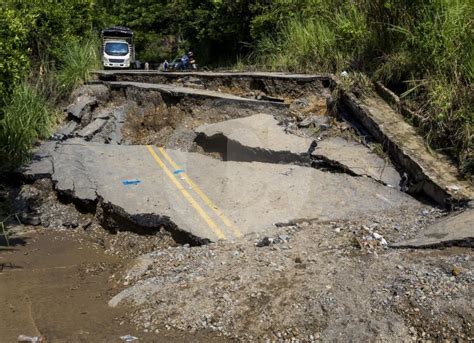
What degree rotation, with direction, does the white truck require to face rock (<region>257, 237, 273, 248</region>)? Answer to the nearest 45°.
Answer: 0° — it already faces it

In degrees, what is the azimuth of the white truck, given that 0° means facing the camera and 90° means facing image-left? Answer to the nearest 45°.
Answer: approximately 0°

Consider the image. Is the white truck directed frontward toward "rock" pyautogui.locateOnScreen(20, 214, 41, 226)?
yes

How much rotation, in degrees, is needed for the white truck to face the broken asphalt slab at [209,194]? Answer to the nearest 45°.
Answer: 0° — it already faces it

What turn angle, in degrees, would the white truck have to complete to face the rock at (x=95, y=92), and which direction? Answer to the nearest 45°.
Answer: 0° — it already faces it

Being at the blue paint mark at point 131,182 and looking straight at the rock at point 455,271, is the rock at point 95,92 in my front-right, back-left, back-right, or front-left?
back-left

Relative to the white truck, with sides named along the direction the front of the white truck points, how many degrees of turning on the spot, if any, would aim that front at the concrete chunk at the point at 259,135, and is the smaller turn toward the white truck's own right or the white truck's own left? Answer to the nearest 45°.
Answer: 0° — it already faces it
